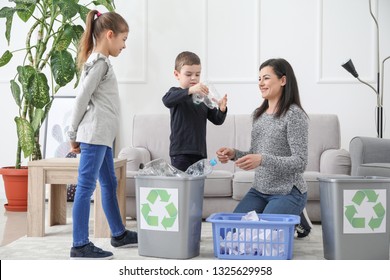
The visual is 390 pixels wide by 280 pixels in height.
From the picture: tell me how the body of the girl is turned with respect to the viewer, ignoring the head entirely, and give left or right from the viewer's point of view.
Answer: facing to the right of the viewer

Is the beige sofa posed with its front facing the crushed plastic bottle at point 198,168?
yes

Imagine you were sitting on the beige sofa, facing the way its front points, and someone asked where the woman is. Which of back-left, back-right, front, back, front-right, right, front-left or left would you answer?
front

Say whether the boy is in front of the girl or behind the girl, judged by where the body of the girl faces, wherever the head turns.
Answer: in front

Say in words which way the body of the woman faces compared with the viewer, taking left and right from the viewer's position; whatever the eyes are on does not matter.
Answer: facing the viewer and to the left of the viewer

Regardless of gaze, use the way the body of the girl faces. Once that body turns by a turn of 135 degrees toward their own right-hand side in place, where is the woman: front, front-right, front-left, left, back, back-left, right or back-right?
back-left

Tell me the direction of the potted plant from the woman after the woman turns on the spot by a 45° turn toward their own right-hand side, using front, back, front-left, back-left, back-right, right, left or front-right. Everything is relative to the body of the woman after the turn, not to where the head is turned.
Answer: front-right

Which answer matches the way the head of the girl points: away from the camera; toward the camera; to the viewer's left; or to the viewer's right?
to the viewer's right

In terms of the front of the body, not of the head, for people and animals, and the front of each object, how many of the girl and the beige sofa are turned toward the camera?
1

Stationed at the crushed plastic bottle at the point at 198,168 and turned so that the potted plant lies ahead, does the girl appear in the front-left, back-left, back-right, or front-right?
front-left

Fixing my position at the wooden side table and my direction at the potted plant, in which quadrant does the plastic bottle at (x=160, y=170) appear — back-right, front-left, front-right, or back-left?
back-right

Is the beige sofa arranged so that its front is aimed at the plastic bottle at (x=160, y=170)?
yes

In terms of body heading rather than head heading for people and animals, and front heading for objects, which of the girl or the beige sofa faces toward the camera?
the beige sofa

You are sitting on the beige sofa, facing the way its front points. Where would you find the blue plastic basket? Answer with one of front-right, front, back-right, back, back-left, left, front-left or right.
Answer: front

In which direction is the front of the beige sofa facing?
toward the camera

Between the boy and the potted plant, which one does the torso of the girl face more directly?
the boy
